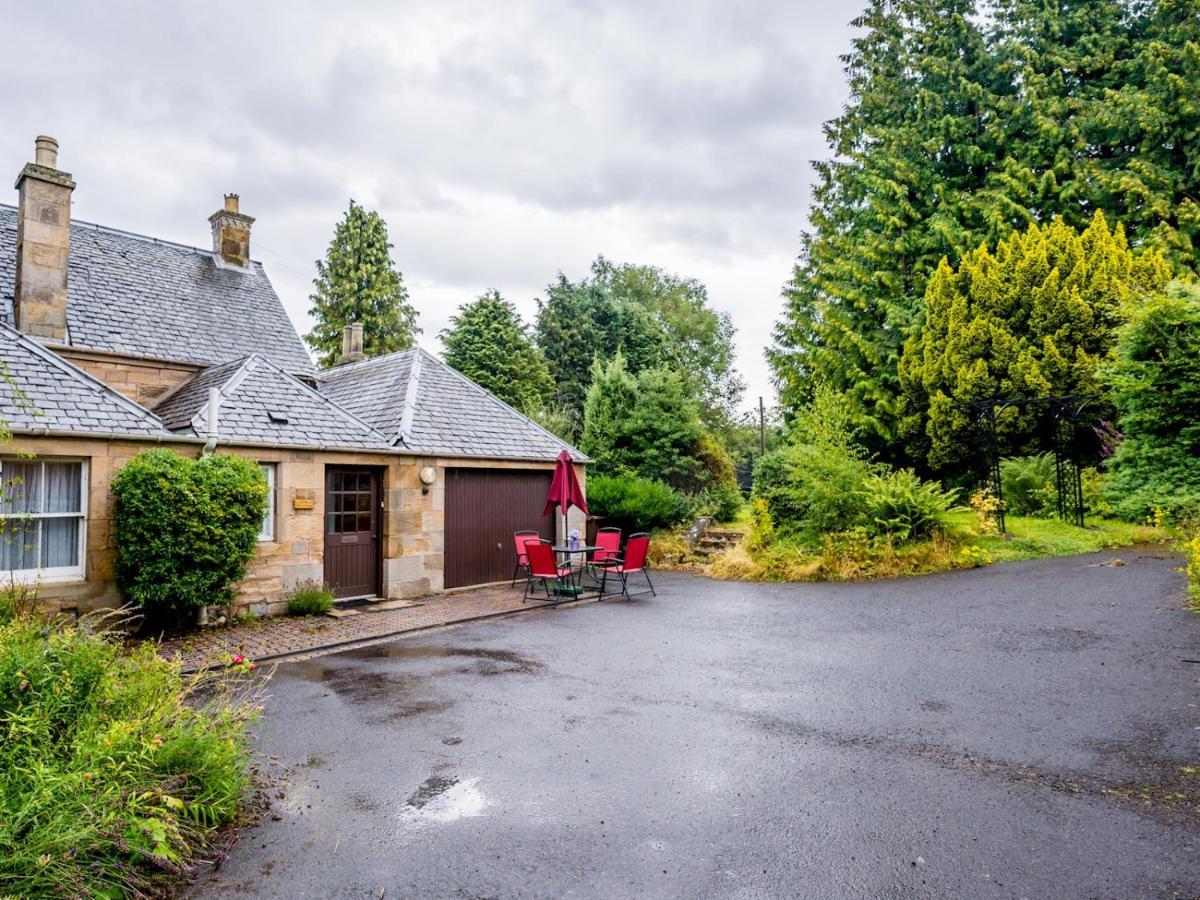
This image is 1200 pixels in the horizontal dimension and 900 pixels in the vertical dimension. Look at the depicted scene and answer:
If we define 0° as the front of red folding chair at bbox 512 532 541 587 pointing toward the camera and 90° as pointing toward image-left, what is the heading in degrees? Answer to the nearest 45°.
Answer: approximately 315°

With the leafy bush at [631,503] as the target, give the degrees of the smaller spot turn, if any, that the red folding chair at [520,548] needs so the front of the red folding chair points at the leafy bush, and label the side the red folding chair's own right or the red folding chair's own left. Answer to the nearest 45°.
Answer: approximately 90° to the red folding chair's own left

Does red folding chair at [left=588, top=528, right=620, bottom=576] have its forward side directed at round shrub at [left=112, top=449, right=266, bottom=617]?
yes
